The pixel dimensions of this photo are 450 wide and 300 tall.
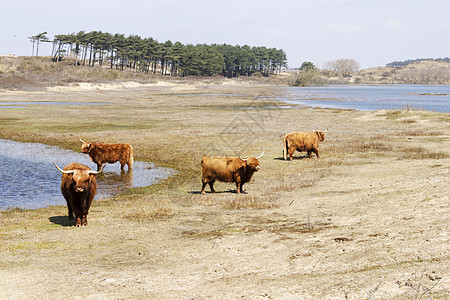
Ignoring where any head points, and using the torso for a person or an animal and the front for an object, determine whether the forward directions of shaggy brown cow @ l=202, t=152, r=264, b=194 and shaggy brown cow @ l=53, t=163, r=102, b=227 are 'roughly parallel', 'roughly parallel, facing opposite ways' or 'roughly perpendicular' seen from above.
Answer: roughly perpendicular

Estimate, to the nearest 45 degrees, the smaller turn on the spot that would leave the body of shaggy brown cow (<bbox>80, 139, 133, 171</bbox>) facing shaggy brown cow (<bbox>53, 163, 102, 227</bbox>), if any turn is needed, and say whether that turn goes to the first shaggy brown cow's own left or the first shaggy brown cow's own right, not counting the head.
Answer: approximately 90° to the first shaggy brown cow's own left

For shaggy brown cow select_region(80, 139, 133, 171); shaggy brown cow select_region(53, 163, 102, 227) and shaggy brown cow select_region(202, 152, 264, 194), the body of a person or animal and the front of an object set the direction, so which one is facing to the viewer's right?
shaggy brown cow select_region(202, 152, 264, 194)

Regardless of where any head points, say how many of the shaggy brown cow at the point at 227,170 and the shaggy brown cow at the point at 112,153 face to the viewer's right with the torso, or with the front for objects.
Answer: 1

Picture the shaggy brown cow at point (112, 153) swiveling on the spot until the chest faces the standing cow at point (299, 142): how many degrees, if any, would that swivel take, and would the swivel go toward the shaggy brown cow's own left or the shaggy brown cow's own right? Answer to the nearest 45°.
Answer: approximately 180°

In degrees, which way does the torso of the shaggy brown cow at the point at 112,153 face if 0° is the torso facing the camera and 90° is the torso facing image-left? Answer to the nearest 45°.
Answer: approximately 90°

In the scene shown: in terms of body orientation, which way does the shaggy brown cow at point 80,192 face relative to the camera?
toward the camera

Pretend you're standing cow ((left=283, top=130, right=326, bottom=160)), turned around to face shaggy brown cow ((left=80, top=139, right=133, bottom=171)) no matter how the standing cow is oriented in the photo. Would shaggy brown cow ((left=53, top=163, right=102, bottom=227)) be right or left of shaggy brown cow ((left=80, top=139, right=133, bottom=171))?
left

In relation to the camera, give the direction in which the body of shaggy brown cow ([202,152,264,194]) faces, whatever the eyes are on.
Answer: to the viewer's right

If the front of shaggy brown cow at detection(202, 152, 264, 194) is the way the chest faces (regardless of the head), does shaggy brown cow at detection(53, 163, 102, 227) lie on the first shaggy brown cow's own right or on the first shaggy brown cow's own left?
on the first shaggy brown cow's own right

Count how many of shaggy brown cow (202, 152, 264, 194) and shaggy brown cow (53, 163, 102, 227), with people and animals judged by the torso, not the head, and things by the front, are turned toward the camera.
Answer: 1

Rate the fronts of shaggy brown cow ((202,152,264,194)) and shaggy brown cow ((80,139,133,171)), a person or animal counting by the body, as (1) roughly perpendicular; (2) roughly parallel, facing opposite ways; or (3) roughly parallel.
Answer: roughly parallel, facing opposite ways
